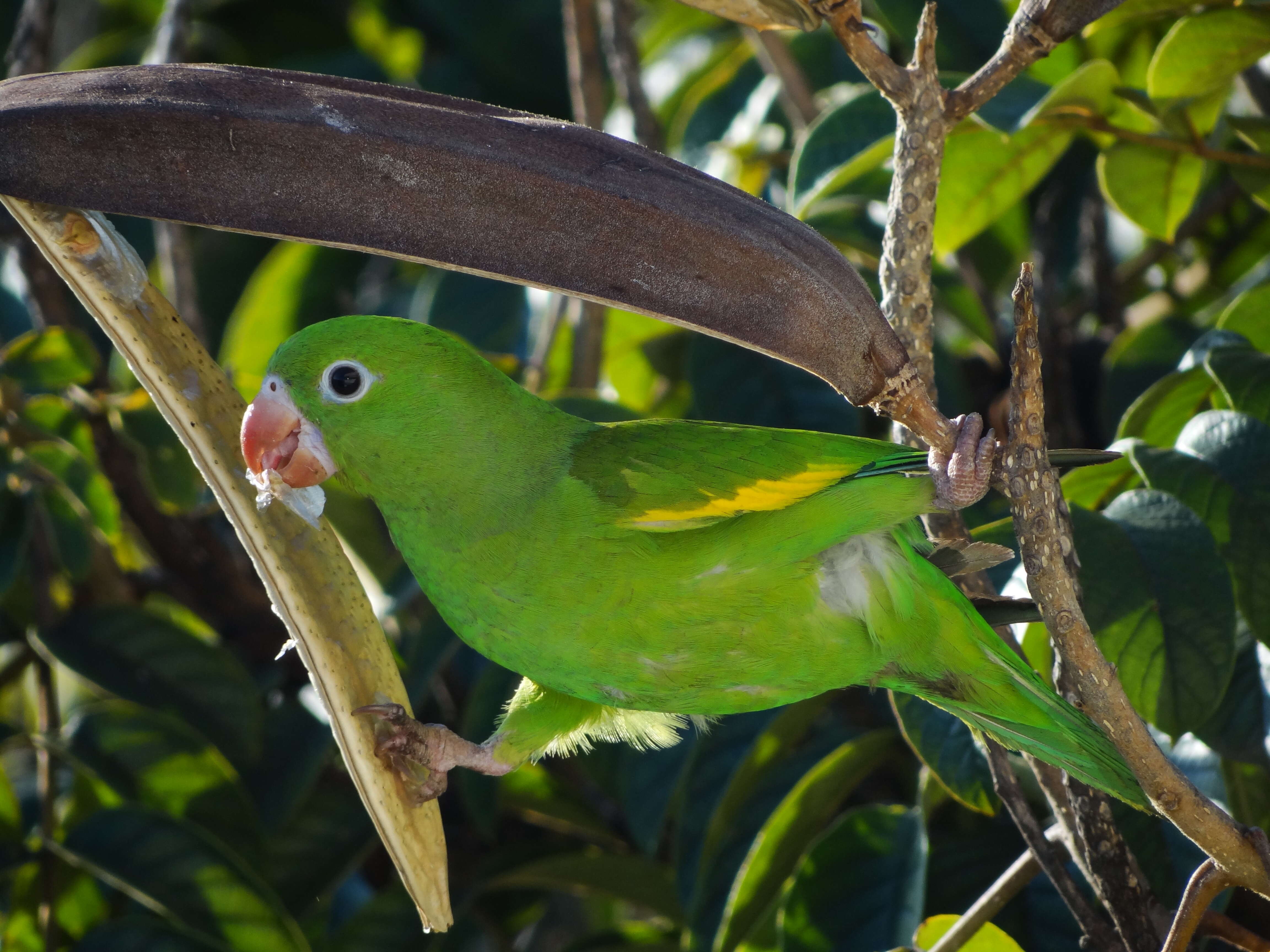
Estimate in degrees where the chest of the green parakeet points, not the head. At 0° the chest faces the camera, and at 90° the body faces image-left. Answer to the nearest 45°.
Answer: approximately 90°

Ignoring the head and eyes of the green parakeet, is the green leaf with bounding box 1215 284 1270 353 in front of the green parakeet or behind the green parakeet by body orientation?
behind

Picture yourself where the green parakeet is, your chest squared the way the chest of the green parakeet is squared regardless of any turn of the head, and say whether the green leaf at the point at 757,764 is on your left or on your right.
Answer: on your right

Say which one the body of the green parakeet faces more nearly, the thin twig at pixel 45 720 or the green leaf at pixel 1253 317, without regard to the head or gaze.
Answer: the thin twig

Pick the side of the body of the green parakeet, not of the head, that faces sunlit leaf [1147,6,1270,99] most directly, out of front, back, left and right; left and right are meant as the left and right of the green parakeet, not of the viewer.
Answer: back

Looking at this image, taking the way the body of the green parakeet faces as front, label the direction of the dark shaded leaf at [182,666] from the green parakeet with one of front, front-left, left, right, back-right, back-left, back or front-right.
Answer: front-right
